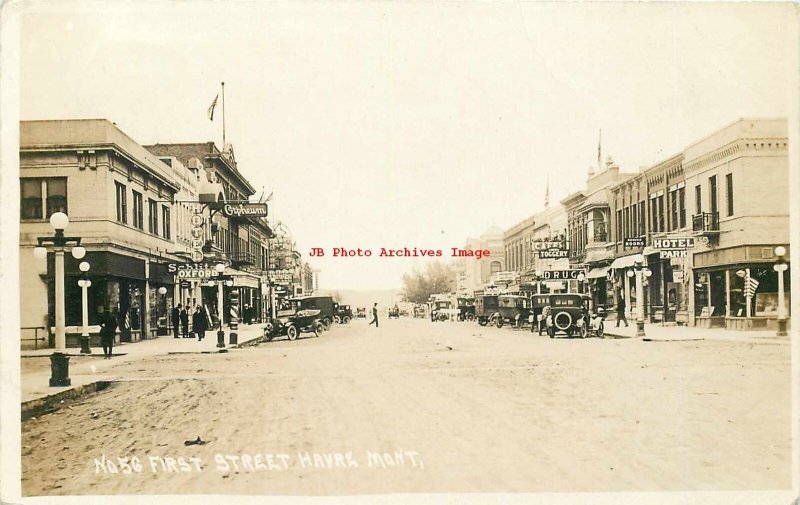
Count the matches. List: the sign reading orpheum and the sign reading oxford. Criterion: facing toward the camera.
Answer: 2

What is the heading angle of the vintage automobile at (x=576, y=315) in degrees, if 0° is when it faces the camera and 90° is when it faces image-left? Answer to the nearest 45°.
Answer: approximately 225°

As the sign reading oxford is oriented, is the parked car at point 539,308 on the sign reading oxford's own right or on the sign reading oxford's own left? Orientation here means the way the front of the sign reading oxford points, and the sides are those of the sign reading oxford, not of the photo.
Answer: on the sign reading oxford's own left

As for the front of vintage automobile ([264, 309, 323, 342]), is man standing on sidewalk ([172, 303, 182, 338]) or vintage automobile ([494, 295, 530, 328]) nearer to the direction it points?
the man standing on sidewalk

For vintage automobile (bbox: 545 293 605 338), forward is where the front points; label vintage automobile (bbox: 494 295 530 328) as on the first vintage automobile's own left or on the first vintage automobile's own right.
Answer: on the first vintage automobile's own left

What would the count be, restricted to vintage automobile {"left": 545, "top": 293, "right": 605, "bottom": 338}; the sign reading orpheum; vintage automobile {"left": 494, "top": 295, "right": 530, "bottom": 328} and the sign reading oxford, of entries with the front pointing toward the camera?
2

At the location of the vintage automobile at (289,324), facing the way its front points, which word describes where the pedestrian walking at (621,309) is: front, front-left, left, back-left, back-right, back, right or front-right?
back-left
